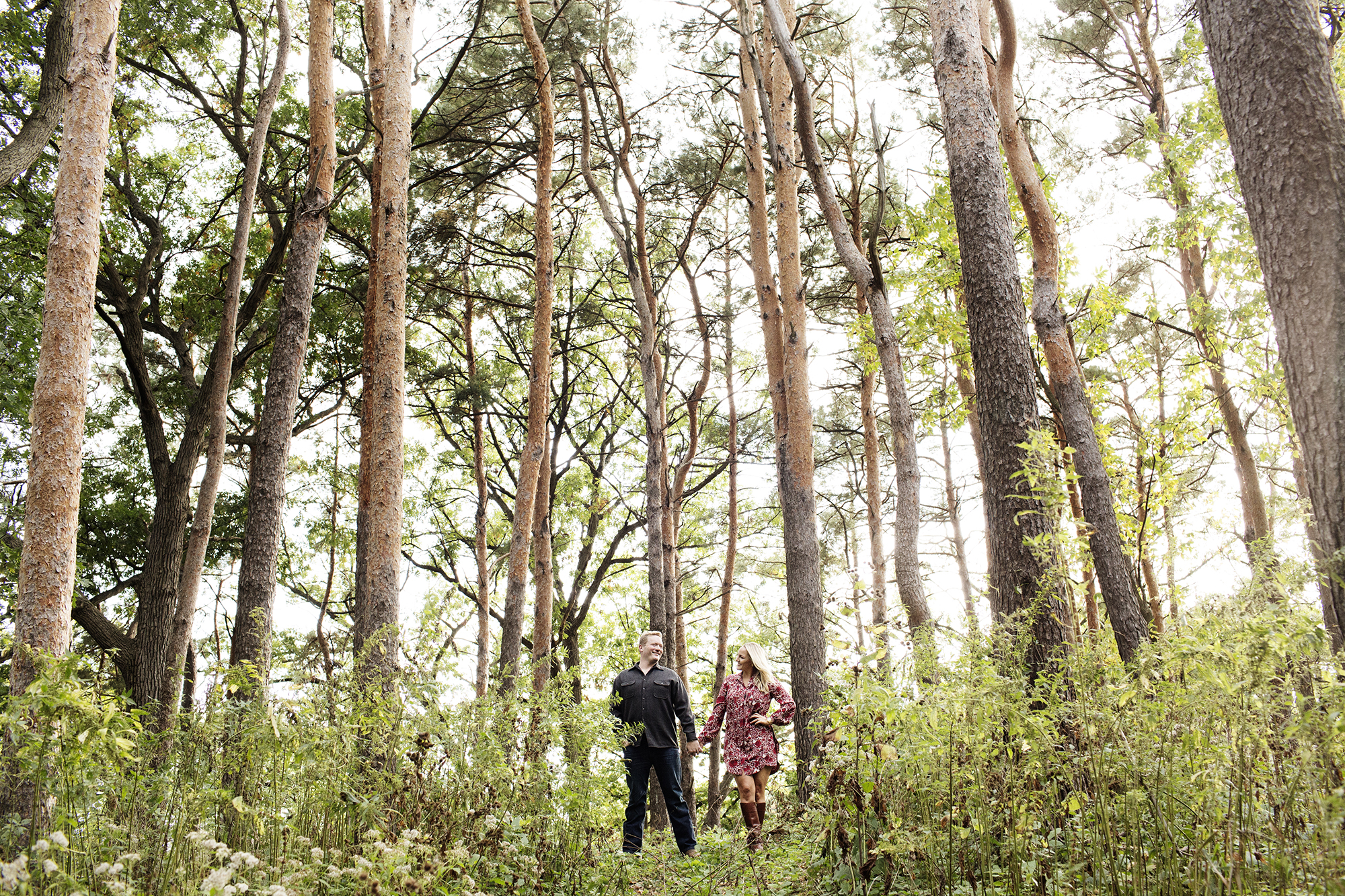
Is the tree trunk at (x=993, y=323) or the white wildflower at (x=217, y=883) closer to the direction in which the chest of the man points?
the white wildflower

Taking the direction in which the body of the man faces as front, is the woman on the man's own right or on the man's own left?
on the man's own left

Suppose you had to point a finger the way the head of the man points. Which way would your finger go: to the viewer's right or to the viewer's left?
to the viewer's right

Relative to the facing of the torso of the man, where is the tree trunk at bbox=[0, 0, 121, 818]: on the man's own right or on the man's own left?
on the man's own right

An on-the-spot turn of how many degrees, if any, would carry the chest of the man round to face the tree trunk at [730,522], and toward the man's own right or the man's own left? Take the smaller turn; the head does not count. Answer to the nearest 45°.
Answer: approximately 180°

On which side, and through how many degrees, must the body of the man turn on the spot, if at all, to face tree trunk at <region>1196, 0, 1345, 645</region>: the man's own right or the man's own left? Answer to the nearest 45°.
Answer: approximately 45° to the man's own left
